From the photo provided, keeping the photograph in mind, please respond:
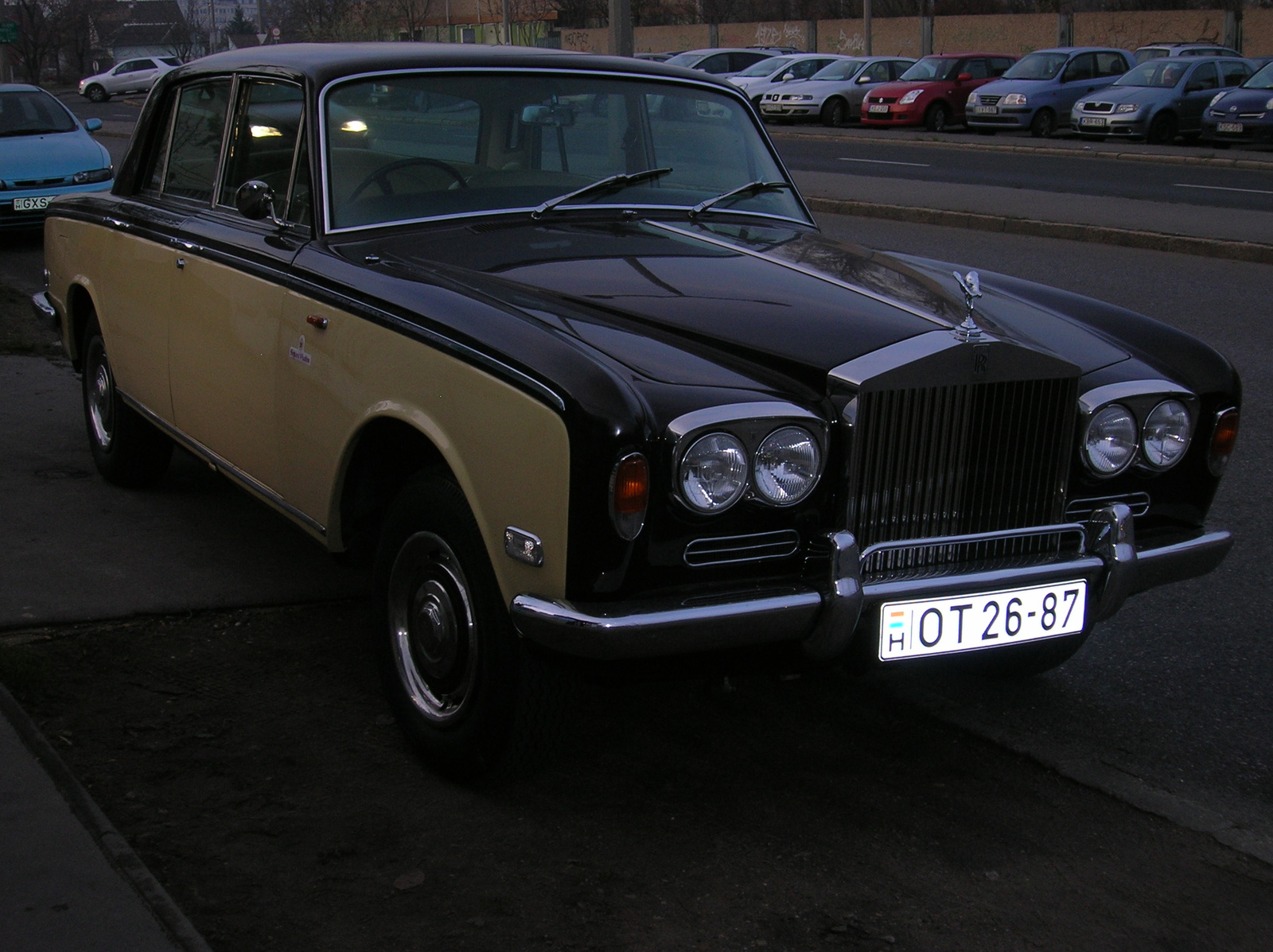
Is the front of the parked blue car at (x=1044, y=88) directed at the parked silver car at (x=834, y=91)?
no

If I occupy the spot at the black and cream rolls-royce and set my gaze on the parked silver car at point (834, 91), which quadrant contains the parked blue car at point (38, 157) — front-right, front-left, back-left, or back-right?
front-left

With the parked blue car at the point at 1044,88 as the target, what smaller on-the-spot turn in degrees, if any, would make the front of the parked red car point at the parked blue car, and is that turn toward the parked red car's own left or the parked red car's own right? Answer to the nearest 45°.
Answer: approximately 90° to the parked red car's own left

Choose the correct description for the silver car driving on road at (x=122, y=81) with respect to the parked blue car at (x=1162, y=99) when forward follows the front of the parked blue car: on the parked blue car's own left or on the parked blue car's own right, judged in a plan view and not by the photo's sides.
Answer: on the parked blue car's own right

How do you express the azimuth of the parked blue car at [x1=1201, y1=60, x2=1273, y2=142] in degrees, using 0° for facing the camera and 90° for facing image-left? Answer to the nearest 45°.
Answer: approximately 45°

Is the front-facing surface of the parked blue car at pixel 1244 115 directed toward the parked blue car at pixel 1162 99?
no

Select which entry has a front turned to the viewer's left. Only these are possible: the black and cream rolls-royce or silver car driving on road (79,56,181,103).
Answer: the silver car driving on road

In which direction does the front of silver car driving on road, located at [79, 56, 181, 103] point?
to the viewer's left

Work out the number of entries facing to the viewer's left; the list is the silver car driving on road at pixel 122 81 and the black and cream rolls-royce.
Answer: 1

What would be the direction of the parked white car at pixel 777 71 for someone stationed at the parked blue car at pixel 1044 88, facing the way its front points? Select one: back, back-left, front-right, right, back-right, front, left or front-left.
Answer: right

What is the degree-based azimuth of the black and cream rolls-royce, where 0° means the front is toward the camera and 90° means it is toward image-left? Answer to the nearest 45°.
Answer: approximately 315°

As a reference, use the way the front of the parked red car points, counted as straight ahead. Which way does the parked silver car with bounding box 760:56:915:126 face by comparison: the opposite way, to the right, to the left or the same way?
the same way

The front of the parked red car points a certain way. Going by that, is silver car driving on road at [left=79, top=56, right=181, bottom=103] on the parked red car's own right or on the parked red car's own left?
on the parked red car's own right

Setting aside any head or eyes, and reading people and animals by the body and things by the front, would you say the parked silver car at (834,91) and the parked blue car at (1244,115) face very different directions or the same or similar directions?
same or similar directions

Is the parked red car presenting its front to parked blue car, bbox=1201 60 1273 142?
no

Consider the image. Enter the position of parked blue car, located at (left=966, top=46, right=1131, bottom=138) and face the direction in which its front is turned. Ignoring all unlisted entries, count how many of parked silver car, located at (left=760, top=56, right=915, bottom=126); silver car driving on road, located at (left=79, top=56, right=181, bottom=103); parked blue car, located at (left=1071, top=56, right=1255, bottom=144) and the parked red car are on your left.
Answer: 1

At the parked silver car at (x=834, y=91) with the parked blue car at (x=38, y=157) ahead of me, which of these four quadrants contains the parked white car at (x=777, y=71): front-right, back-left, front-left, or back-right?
back-right

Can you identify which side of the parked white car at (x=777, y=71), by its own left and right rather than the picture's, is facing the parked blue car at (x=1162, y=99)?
left
